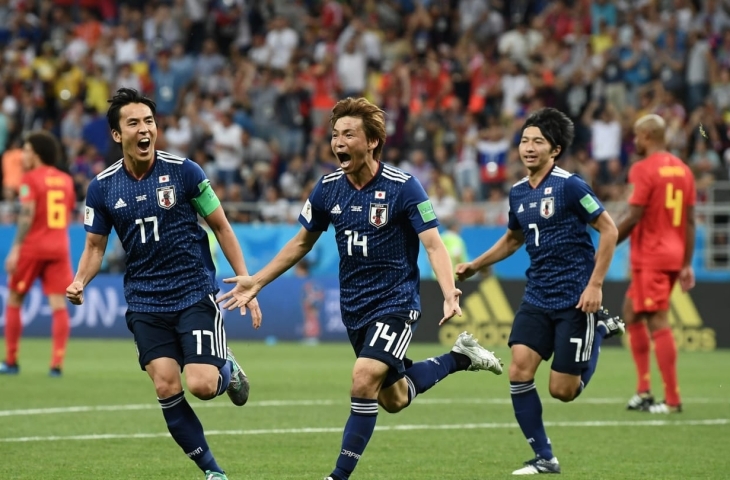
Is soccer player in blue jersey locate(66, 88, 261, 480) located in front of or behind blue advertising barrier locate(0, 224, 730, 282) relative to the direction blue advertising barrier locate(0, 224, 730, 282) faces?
in front

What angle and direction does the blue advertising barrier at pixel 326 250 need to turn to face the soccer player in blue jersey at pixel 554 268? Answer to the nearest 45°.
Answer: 0° — it already faces them

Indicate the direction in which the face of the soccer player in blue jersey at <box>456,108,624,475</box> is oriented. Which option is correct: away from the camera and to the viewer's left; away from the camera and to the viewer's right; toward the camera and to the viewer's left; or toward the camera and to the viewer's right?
toward the camera and to the viewer's left

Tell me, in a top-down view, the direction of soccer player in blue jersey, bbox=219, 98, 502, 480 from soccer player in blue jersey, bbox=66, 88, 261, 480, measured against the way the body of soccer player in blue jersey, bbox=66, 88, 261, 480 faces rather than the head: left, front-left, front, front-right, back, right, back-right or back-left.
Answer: left

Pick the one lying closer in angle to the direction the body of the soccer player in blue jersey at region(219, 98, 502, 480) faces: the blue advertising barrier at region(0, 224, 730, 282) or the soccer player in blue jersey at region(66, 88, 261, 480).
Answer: the soccer player in blue jersey

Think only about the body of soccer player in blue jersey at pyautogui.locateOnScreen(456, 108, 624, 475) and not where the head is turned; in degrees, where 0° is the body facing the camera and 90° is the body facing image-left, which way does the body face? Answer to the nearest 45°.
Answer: approximately 45°

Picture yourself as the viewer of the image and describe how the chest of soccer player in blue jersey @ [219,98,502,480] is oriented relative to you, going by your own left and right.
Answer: facing the viewer and to the left of the viewer

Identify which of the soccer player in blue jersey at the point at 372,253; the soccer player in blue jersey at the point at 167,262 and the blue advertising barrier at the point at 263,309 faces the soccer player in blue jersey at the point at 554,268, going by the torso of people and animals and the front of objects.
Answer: the blue advertising barrier

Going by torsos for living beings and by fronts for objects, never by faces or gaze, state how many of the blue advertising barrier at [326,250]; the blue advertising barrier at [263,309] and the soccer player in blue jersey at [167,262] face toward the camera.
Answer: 3

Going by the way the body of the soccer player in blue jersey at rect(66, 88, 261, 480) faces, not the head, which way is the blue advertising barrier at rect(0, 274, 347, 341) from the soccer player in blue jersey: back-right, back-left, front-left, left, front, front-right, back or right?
back

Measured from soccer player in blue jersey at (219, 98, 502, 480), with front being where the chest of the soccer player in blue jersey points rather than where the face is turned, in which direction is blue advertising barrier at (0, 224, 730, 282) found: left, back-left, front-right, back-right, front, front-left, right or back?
back-right

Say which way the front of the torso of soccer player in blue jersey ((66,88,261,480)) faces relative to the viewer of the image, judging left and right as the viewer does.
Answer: facing the viewer

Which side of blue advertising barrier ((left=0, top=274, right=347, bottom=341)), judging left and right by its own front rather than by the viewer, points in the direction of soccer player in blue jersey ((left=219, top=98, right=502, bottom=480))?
front

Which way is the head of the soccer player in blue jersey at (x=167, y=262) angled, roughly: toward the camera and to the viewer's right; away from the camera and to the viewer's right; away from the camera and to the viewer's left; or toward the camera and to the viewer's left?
toward the camera and to the viewer's right
